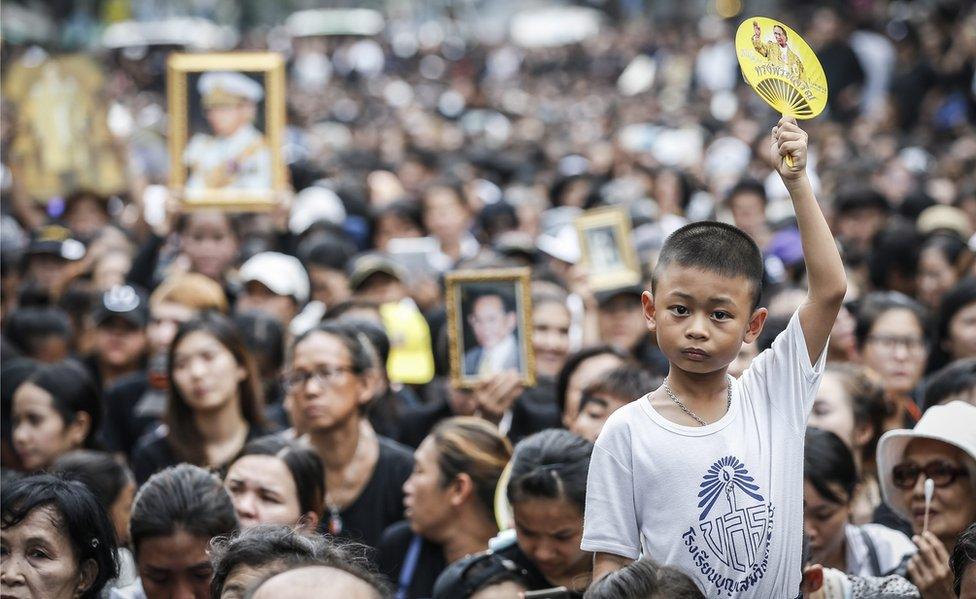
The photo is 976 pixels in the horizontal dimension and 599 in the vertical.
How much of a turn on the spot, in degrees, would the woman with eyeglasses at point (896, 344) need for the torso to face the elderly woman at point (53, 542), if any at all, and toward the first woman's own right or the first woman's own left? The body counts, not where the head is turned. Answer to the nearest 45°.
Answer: approximately 45° to the first woman's own right

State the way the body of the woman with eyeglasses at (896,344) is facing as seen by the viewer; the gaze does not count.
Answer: toward the camera

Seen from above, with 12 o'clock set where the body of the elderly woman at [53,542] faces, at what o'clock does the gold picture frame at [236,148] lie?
The gold picture frame is roughly at 5 o'clock from the elderly woman.

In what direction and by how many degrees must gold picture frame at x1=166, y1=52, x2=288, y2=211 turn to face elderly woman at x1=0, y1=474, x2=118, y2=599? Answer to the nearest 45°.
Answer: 0° — it already faces them

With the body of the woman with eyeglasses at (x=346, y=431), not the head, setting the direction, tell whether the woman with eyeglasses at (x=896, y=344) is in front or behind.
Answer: behind

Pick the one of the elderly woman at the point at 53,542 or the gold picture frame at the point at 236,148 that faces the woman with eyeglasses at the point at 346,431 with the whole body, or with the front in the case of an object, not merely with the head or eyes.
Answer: the gold picture frame

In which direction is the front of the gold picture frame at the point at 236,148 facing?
toward the camera

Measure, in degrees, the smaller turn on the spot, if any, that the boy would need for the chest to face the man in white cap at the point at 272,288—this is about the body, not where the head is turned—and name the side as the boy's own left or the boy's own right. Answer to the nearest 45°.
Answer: approximately 135° to the boy's own right

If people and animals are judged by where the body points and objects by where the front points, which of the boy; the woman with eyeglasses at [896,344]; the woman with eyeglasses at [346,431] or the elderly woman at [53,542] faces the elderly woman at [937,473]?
the woman with eyeglasses at [896,344]

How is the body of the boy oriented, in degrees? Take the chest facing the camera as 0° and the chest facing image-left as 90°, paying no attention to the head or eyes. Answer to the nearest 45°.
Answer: approximately 0°

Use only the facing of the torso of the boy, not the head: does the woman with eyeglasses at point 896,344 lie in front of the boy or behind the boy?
behind

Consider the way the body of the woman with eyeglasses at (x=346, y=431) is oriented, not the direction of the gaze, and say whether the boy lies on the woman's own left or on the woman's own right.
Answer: on the woman's own left

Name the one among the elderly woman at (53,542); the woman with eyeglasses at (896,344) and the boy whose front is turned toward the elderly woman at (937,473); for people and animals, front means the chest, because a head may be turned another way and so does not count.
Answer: the woman with eyeglasses

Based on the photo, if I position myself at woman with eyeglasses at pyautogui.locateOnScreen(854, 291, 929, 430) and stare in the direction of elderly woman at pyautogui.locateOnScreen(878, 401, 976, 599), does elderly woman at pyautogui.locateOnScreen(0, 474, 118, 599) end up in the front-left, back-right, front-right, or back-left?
front-right

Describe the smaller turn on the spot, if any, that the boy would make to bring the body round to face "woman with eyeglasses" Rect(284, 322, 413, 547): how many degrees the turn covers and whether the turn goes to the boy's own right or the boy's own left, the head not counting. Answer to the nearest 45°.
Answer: approximately 135° to the boy's own right
